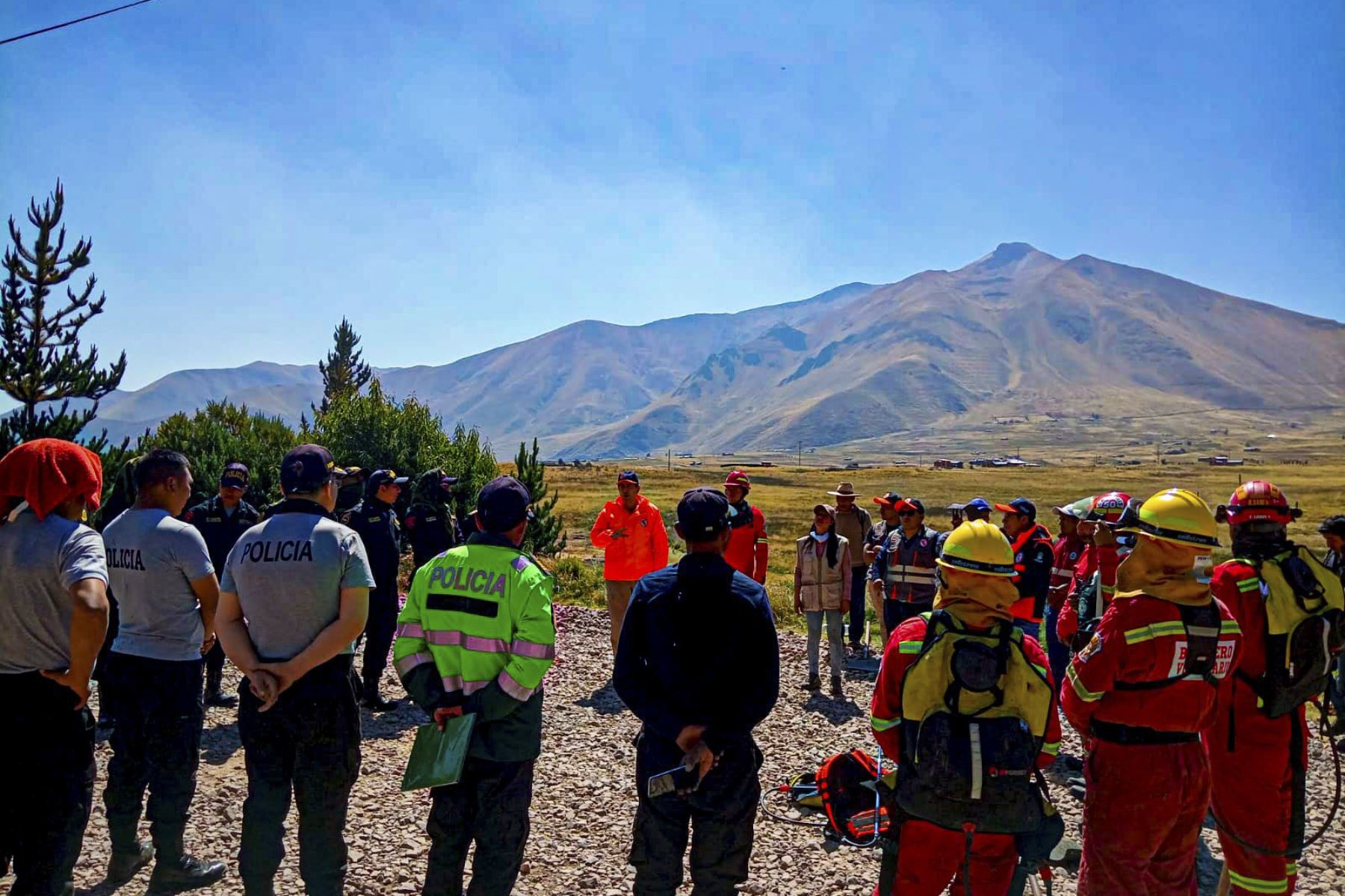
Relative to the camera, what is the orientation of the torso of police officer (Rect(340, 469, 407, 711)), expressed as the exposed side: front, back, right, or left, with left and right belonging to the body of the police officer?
right

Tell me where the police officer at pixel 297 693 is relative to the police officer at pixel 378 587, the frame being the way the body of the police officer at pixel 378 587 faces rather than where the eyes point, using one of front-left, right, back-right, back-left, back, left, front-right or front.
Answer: right

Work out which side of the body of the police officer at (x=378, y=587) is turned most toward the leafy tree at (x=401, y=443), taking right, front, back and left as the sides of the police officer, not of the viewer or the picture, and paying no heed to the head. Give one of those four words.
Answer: left

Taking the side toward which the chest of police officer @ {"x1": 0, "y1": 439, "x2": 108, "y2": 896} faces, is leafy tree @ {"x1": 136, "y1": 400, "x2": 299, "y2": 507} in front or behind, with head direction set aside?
in front

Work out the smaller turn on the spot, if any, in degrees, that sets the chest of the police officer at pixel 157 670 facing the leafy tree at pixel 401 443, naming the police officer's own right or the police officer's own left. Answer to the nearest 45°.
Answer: approximately 45° to the police officer's own left

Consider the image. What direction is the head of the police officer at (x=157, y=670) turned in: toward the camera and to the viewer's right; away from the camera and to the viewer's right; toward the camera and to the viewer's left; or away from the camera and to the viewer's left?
away from the camera and to the viewer's right

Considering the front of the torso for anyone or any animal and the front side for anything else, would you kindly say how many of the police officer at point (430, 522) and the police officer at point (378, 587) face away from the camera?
0

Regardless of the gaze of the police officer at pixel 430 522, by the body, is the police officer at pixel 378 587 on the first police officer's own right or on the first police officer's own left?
on the first police officer's own right

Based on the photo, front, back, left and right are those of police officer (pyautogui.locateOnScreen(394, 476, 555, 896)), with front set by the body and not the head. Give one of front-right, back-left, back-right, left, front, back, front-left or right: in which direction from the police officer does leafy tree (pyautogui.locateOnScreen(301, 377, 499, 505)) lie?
front-left

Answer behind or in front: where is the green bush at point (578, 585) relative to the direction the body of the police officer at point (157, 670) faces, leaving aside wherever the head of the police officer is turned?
in front

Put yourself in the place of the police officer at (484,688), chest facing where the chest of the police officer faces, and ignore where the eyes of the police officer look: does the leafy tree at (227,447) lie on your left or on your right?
on your left

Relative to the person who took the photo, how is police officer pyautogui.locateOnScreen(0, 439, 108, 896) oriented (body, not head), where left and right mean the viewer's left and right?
facing away from the viewer and to the right of the viewer

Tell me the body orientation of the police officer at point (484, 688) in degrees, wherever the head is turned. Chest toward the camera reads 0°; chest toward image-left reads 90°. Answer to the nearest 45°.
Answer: approximately 225°

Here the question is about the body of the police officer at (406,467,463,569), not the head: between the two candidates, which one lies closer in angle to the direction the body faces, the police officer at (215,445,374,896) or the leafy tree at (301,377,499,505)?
the police officer

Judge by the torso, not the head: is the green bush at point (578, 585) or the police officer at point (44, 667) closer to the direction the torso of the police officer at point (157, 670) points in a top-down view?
the green bush
